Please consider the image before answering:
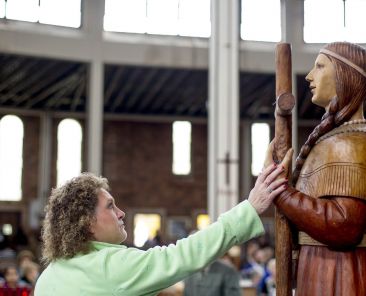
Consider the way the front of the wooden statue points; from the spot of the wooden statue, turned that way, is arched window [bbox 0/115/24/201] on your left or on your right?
on your right

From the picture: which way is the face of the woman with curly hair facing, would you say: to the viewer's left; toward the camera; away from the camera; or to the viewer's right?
to the viewer's right

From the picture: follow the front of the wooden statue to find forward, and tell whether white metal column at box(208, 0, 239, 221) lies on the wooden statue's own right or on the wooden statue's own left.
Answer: on the wooden statue's own right

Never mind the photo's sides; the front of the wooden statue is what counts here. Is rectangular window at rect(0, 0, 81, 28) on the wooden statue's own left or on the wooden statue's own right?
on the wooden statue's own right

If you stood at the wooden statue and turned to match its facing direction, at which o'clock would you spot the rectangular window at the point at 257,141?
The rectangular window is roughly at 3 o'clock from the wooden statue.

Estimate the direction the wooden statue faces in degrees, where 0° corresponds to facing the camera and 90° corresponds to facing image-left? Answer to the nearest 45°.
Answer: approximately 90°

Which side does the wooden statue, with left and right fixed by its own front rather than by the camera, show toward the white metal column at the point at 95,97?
right

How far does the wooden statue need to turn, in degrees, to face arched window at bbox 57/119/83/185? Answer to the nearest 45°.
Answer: approximately 45° to its right

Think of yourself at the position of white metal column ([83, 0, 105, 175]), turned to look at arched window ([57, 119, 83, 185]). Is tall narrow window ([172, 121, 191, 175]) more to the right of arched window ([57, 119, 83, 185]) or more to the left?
right
